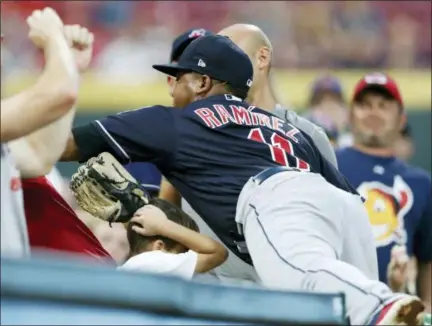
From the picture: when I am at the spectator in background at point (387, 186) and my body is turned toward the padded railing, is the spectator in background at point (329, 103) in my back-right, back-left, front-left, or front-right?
back-right

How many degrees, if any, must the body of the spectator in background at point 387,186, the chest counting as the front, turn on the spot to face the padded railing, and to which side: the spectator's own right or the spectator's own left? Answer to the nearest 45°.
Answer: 0° — they already face it

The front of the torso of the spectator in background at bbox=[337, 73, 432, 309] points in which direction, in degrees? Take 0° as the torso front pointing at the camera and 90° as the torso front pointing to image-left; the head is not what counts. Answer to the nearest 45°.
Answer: approximately 0°

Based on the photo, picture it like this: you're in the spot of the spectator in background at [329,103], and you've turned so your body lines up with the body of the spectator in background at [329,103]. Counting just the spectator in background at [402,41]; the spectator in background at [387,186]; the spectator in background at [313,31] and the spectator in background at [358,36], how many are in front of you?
1

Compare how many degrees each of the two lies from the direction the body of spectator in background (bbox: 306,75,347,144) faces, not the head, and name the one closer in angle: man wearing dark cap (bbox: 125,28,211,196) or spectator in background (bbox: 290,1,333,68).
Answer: the man wearing dark cap

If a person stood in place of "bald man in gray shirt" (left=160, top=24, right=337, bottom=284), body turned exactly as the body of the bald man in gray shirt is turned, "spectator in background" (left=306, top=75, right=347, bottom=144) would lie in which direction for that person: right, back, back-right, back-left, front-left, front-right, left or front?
back-right

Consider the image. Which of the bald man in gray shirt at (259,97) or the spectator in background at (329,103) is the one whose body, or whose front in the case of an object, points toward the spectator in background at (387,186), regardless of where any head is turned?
the spectator in background at (329,103)

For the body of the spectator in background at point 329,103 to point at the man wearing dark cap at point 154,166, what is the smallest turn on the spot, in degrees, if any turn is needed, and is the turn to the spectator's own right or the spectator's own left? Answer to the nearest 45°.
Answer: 0° — they already face them

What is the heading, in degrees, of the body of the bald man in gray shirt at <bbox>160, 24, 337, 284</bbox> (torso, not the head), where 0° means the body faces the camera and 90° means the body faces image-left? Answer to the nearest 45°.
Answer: approximately 45°

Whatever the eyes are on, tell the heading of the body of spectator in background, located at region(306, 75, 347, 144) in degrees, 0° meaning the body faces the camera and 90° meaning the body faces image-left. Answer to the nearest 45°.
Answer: approximately 0°

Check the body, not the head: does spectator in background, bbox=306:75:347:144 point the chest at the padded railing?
yes

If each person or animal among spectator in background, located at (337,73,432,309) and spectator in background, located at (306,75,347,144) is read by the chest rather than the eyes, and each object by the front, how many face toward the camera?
2

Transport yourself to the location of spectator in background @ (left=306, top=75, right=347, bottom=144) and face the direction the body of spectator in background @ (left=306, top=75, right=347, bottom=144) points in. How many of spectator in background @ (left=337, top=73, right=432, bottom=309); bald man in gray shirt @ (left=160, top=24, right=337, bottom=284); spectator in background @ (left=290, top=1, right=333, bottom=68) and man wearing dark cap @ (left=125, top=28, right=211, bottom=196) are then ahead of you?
3
